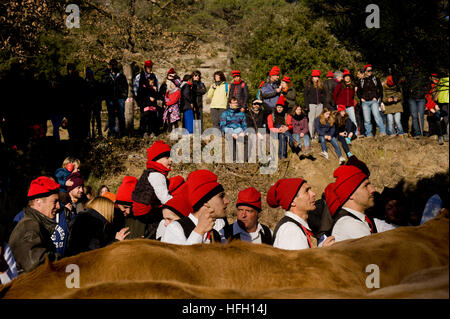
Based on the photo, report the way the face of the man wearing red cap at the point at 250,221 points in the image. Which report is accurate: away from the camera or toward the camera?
toward the camera

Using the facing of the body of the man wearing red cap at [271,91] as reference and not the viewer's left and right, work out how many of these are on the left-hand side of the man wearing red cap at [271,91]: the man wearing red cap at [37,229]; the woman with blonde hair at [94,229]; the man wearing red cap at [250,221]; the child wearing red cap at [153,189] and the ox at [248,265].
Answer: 0

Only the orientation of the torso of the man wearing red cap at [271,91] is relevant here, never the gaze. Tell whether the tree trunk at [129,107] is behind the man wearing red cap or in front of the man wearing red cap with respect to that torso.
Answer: behind

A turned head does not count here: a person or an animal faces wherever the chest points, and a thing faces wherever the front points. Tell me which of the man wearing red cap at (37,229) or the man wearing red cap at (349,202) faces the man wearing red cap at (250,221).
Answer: the man wearing red cap at (37,229)

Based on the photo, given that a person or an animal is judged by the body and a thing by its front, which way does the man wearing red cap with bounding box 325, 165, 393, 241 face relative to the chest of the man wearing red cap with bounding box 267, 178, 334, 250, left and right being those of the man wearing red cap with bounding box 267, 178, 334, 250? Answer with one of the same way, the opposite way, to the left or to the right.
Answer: the same way

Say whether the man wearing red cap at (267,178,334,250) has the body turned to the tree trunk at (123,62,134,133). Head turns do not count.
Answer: no

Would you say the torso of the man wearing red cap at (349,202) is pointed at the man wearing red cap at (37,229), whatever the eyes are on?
no

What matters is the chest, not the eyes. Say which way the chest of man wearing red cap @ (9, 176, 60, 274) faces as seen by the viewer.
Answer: to the viewer's right

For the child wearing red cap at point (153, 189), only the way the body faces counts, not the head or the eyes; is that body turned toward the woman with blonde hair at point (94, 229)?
no

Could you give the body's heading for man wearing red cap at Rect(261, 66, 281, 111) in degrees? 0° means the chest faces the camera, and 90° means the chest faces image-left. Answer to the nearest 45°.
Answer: approximately 315°

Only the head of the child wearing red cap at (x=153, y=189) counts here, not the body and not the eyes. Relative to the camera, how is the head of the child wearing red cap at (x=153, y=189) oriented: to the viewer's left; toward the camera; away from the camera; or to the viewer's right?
to the viewer's right
